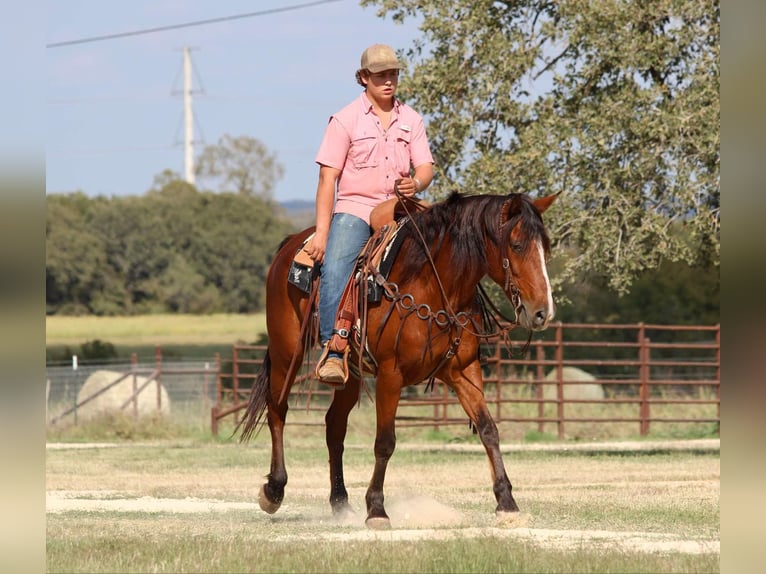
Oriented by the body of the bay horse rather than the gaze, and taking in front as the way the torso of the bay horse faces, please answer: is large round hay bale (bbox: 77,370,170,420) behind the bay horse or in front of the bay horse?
behind

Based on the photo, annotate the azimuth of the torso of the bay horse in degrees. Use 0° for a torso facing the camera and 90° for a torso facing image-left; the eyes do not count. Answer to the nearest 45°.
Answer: approximately 315°

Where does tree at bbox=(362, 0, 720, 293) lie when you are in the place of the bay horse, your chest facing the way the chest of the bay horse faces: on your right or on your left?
on your left

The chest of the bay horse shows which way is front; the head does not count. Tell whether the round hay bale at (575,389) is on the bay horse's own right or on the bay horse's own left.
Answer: on the bay horse's own left

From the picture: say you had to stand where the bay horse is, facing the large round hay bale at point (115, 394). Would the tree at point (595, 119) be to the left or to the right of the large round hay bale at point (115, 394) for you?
right
